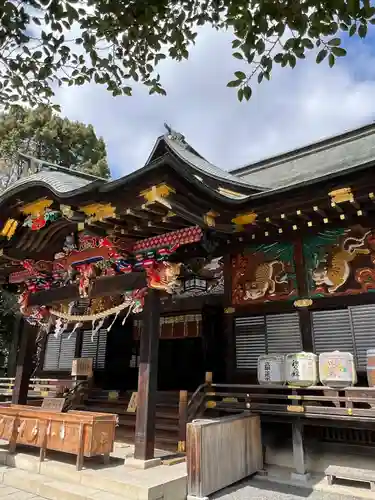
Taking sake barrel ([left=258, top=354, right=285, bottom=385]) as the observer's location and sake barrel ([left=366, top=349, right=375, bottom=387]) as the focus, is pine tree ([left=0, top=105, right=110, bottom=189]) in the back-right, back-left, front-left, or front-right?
back-left

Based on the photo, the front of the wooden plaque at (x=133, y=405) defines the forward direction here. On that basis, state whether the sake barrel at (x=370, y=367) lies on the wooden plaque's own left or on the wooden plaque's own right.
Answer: on the wooden plaque's own left

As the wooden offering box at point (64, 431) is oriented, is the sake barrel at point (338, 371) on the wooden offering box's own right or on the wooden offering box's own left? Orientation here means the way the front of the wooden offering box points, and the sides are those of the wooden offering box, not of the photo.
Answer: on the wooden offering box's own left

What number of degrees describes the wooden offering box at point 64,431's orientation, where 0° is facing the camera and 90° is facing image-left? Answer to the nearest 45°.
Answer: approximately 45°

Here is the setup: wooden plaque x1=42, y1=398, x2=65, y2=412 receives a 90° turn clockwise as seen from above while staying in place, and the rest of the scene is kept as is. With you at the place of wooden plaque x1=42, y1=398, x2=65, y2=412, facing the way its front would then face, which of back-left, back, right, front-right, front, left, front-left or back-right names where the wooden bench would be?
back

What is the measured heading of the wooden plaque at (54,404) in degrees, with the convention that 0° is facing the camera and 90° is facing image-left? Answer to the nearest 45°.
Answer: approximately 45°

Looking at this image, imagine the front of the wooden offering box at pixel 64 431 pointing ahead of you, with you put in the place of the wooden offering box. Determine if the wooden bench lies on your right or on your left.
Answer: on your left

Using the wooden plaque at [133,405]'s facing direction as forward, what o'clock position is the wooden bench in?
The wooden bench is roughly at 9 o'clock from the wooden plaque.

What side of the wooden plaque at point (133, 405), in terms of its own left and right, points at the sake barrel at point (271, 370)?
left

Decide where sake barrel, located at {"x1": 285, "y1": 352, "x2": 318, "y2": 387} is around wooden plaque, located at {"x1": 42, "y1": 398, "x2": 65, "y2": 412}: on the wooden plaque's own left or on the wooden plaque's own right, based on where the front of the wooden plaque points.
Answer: on the wooden plaque's own left

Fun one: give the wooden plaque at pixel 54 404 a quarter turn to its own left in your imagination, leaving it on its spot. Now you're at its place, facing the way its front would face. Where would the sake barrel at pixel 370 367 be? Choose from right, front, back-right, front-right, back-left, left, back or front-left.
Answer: front
